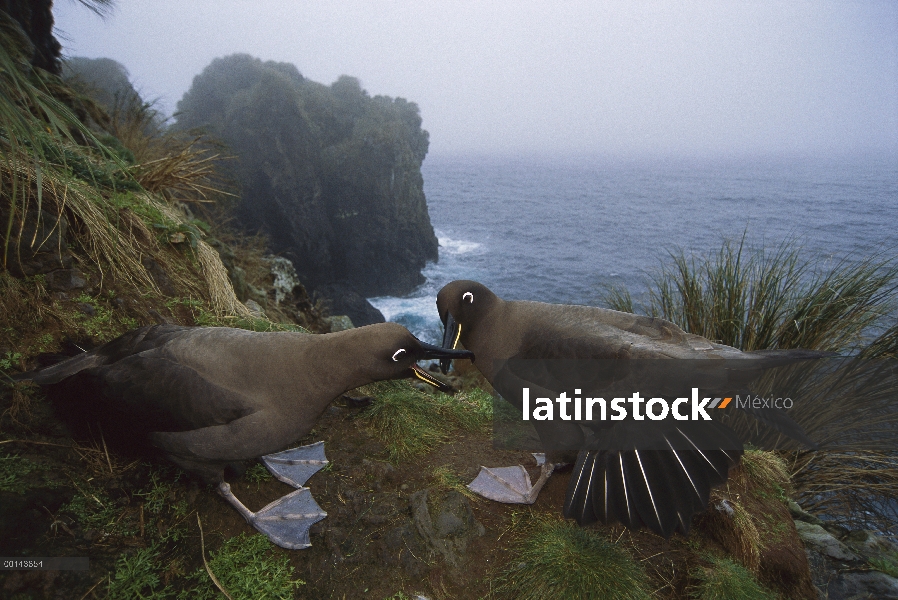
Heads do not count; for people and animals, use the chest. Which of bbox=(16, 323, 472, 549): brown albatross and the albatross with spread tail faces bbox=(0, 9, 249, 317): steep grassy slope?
the albatross with spread tail

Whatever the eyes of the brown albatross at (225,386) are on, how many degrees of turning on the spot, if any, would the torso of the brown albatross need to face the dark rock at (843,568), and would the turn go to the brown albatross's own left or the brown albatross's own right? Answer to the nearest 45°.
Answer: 0° — it already faces it

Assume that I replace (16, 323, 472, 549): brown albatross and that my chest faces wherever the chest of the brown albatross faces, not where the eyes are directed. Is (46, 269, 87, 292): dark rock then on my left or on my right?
on my left

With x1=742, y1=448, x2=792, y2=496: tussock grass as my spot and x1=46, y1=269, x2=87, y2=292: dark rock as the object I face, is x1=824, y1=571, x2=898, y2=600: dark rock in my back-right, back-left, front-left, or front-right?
back-left

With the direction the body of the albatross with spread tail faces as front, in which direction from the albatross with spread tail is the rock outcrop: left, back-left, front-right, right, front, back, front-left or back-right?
front-right

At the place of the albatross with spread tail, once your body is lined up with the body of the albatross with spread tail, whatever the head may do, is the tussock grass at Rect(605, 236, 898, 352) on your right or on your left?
on your right

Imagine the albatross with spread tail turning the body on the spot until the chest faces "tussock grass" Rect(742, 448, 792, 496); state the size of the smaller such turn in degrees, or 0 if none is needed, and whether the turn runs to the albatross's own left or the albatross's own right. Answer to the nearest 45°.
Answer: approximately 135° to the albatross's own right

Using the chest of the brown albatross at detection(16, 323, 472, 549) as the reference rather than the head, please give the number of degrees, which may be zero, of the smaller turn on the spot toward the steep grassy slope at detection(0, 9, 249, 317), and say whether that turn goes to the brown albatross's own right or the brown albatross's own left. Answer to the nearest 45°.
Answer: approximately 90° to the brown albatross's own left

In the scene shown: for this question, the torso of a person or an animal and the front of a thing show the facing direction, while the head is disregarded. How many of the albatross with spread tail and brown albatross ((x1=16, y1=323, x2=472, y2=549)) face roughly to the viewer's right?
1

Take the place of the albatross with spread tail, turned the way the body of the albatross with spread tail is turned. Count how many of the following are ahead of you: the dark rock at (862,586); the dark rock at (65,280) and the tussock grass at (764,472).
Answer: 1

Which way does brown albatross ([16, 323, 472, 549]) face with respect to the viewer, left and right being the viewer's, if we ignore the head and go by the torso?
facing to the right of the viewer

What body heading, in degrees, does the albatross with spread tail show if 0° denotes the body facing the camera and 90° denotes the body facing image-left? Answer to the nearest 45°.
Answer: approximately 90°

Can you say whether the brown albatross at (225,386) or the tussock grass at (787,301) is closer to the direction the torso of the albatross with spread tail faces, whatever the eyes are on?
the brown albatross
